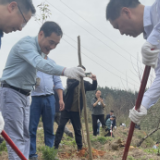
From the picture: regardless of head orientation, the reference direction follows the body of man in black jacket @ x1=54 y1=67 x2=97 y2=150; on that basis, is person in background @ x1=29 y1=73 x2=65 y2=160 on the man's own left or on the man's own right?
on the man's own right

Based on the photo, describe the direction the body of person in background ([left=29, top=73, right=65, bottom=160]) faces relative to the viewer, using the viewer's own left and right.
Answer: facing the viewer

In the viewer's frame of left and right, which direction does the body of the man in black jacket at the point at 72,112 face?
facing the viewer and to the right of the viewer

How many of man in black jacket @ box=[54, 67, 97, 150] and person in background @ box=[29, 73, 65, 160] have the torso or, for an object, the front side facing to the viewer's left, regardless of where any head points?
0

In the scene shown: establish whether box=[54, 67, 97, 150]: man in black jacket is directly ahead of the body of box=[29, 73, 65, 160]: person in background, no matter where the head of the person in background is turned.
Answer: no
